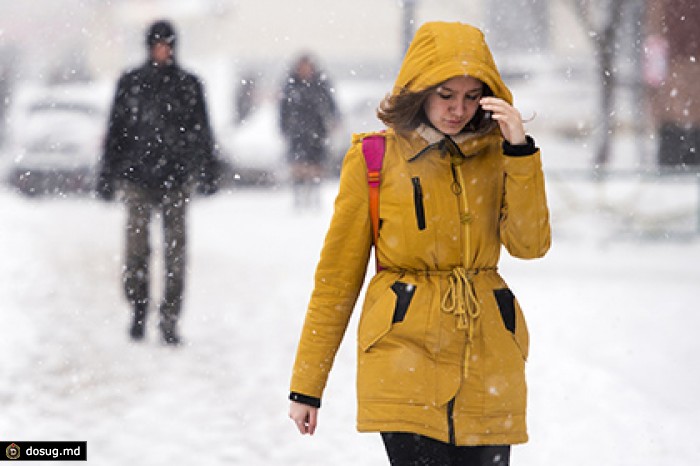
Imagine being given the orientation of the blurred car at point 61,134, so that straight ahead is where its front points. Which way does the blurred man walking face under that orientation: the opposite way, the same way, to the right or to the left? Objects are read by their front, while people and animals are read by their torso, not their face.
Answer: the same way

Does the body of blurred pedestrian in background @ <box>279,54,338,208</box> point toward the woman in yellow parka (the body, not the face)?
yes

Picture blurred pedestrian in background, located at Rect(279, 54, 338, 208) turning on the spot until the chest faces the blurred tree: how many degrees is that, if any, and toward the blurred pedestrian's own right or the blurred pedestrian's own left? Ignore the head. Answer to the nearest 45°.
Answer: approximately 90° to the blurred pedestrian's own left

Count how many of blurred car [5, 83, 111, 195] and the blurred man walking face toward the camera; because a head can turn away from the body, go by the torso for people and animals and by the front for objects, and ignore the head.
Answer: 2

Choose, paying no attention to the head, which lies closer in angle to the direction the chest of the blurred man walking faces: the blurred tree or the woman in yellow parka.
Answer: the woman in yellow parka

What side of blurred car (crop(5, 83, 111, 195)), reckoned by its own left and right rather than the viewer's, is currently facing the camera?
front

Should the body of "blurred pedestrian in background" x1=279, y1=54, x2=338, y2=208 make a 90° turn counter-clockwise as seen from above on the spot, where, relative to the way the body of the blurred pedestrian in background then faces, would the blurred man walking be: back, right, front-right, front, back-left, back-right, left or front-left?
right

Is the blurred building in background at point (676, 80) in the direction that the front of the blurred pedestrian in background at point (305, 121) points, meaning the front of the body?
no

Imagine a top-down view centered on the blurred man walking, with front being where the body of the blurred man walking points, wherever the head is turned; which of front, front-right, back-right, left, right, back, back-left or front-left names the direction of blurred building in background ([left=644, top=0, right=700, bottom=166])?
back-left

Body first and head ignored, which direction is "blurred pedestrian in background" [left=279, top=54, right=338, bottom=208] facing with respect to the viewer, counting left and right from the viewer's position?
facing the viewer

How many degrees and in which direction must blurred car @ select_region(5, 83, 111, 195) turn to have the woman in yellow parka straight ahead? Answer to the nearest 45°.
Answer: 0° — it already faces them

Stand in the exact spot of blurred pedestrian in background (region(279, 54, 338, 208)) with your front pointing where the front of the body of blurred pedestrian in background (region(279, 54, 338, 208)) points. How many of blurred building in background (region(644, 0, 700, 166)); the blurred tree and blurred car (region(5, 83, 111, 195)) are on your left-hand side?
2
